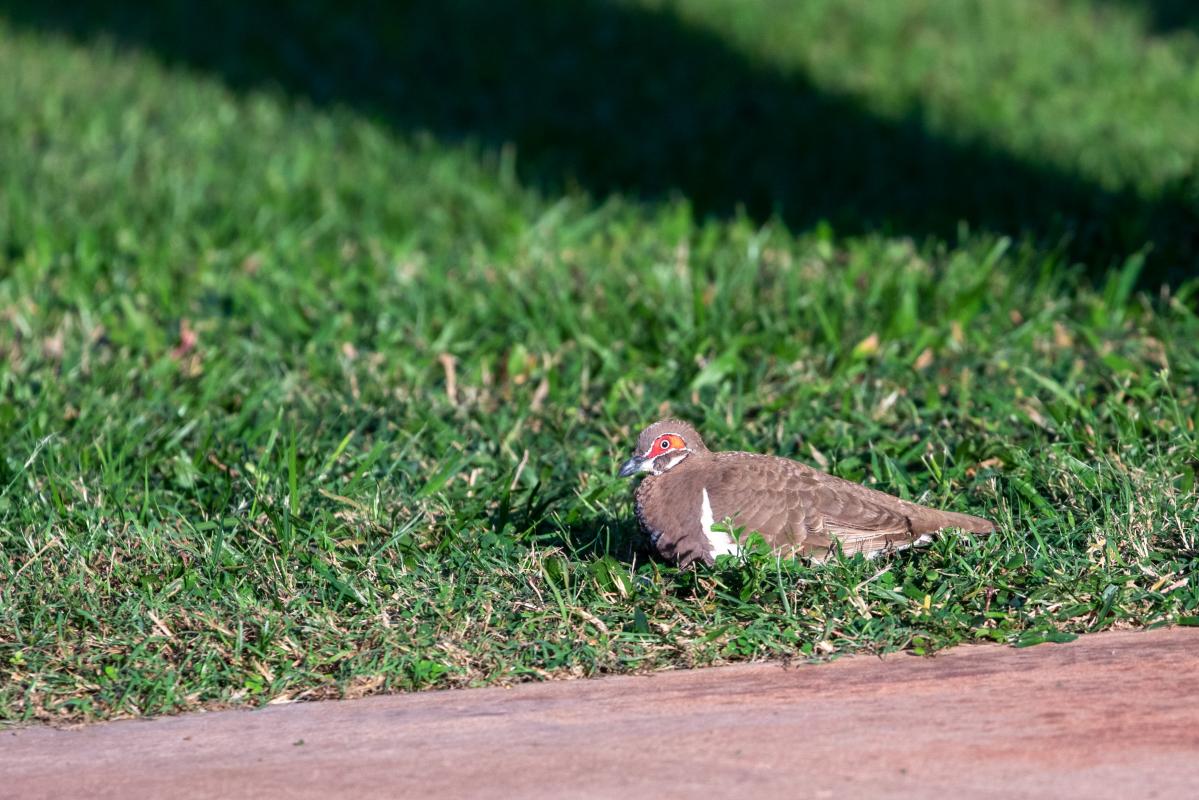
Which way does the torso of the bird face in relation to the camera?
to the viewer's left
